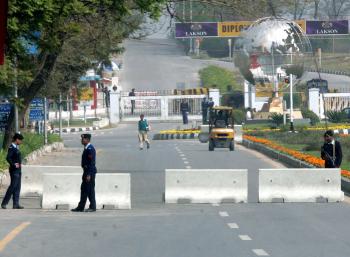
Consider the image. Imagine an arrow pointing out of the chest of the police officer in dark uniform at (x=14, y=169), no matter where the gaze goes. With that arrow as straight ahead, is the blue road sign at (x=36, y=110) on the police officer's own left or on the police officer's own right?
on the police officer's own left

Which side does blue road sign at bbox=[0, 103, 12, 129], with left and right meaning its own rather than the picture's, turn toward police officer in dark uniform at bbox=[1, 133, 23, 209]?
front

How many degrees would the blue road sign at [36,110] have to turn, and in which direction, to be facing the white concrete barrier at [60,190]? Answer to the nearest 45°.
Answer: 0° — it already faces it

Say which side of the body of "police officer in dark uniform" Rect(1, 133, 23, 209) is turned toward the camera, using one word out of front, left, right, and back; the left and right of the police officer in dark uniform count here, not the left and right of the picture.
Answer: right

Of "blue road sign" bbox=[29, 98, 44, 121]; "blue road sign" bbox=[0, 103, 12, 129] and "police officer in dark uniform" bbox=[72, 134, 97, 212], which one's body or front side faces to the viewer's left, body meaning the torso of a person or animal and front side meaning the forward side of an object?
the police officer in dark uniform

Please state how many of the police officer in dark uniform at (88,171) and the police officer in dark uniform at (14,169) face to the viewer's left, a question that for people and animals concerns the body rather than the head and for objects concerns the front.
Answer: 1

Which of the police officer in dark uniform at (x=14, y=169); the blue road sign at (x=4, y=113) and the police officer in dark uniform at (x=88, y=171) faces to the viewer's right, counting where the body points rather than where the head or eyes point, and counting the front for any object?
the police officer in dark uniform at (x=14, y=169)

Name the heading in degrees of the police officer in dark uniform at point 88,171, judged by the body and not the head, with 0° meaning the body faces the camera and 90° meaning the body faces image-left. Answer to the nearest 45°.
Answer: approximately 90°

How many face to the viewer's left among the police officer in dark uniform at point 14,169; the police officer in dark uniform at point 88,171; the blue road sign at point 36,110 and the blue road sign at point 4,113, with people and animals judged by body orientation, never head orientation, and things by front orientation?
1
